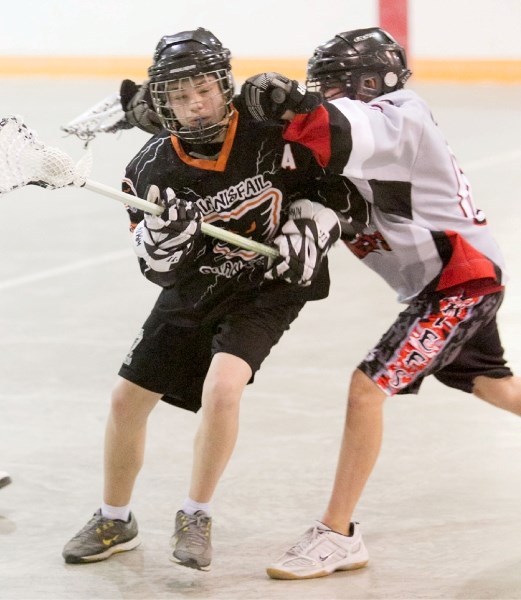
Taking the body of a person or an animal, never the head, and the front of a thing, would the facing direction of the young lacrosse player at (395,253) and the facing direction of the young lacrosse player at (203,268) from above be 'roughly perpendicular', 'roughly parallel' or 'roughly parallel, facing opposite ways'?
roughly perpendicular

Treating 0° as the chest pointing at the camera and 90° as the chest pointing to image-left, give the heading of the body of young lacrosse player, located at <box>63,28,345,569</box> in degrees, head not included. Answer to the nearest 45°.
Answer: approximately 0°

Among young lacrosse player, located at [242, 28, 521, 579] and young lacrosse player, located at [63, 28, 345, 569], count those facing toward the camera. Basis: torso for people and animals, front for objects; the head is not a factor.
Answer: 1

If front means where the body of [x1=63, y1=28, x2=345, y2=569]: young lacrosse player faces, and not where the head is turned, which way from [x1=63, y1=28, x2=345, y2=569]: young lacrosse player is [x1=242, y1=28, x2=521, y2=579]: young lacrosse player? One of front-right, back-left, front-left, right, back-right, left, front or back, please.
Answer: left

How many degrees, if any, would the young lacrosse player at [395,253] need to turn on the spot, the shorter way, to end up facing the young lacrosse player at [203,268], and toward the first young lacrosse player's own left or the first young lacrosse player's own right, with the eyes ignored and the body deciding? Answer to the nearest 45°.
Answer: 0° — they already face them

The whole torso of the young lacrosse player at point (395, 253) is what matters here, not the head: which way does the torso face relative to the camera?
to the viewer's left
